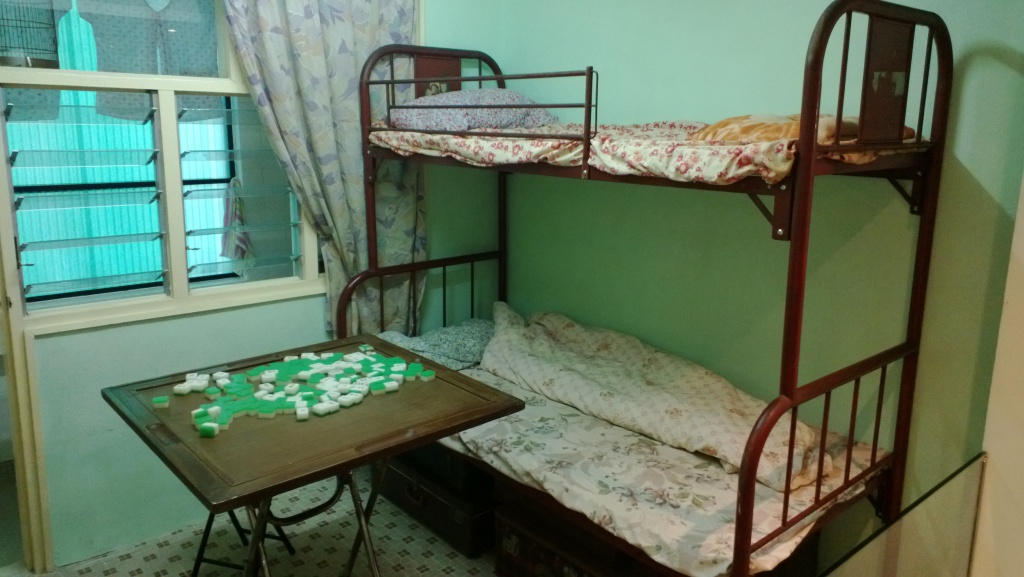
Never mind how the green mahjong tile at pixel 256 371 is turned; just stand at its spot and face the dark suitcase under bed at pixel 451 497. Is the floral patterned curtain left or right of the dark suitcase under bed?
left

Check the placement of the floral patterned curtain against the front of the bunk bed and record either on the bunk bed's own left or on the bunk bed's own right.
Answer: on the bunk bed's own right

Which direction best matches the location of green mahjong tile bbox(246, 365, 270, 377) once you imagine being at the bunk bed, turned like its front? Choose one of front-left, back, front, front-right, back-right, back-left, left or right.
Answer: front-right

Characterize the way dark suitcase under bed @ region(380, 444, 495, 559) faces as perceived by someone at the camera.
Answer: facing the viewer and to the left of the viewer
